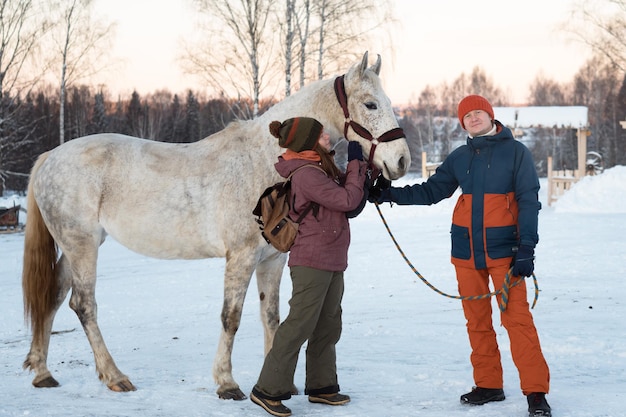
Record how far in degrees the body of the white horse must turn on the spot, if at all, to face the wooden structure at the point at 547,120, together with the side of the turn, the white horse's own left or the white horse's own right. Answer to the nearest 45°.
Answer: approximately 45° to the white horse's own left

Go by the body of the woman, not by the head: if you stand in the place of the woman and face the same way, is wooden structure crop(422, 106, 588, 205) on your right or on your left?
on your left

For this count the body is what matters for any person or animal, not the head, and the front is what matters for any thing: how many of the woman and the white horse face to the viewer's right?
2

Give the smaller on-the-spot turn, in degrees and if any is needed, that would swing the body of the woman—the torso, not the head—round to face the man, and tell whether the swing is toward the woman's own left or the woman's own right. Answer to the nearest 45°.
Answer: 0° — they already face them

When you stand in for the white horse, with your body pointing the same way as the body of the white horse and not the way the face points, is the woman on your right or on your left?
on your right

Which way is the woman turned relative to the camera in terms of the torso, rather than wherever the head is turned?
to the viewer's right

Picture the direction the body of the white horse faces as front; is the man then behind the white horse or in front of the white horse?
in front

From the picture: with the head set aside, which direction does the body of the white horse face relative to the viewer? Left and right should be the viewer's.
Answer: facing to the right of the viewer
